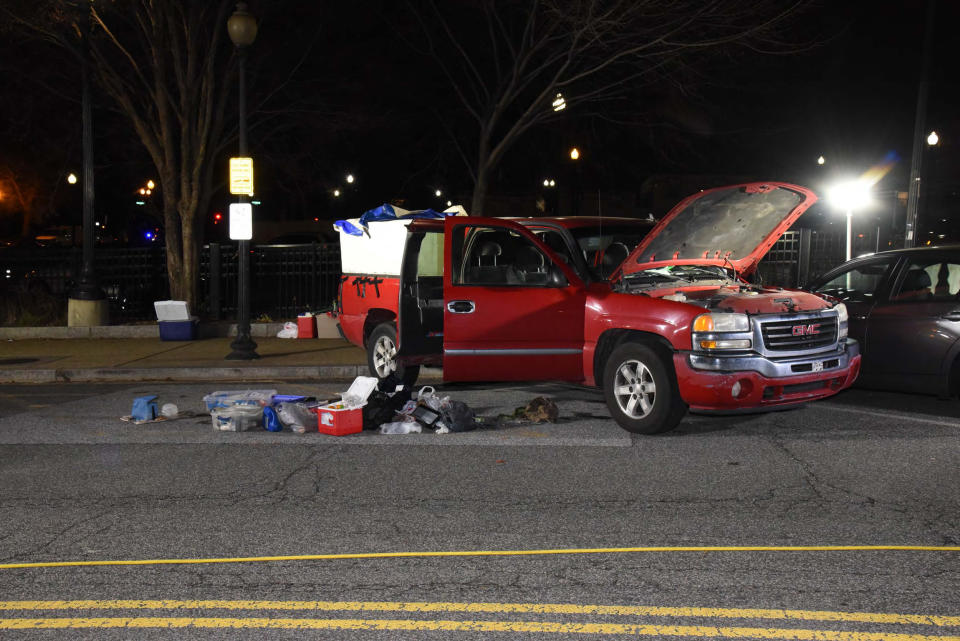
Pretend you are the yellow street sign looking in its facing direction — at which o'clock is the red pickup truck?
The red pickup truck is roughly at 11 o'clock from the yellow street sign.

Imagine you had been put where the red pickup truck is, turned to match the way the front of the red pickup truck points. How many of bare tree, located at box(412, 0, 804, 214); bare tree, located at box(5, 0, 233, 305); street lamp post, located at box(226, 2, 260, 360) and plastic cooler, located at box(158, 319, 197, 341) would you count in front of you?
0

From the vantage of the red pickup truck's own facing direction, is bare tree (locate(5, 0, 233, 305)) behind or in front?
behind

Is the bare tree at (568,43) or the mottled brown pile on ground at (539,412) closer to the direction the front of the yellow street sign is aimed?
the mottled brown pile on ground

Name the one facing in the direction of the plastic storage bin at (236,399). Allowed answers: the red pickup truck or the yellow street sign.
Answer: the yellow street sign

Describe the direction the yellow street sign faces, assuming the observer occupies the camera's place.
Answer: facing the viewer

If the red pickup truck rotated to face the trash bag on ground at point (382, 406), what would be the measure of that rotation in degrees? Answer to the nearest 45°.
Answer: approximately 135° to its right

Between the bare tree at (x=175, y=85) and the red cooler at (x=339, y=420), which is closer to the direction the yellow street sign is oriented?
the red cooler

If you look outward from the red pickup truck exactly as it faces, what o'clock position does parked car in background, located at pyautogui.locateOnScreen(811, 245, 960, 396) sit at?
The parked car in background is roughly at 10 o'clock from the red pickup truck.

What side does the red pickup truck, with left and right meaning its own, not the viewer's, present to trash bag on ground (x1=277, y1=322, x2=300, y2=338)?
back

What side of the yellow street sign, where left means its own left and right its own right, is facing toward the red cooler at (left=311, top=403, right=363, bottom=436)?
front

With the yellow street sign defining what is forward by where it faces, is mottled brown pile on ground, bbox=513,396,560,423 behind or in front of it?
in front

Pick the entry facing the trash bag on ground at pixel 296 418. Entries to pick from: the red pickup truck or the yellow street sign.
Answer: the yellow street sign

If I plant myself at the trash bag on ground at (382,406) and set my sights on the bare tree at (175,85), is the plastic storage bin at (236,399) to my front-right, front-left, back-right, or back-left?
front-left

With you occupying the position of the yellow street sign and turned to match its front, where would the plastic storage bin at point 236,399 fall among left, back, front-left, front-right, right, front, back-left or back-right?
front

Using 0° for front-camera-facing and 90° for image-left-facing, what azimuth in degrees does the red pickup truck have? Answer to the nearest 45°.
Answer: approximately 315°

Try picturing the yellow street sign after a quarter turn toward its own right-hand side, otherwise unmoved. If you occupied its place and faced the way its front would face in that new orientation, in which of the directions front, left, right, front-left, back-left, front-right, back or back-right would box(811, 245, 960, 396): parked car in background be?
back-left

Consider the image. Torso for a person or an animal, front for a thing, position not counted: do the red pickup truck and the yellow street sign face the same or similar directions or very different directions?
same or similar directions
